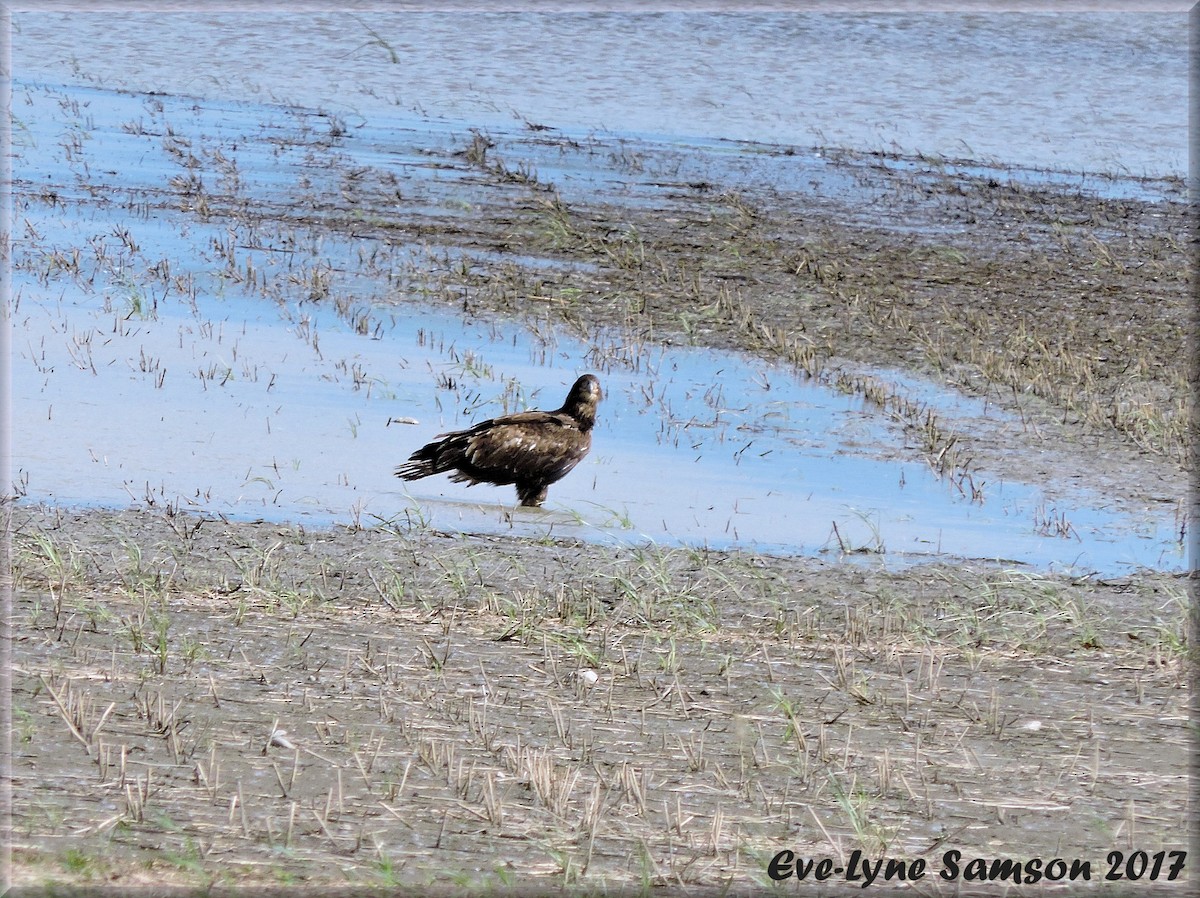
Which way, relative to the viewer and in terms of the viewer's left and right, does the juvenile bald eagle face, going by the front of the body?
facing to the right of the viewer
